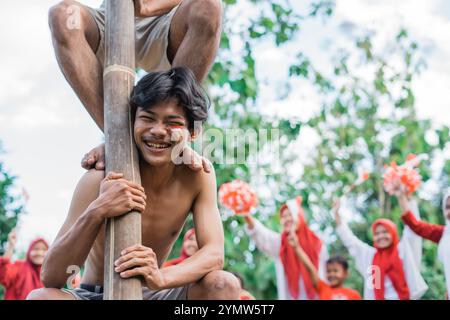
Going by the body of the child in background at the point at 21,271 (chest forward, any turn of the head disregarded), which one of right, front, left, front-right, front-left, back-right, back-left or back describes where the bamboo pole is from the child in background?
front-right

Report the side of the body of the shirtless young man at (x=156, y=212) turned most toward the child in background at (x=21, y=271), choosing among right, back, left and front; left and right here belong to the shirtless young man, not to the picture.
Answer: back

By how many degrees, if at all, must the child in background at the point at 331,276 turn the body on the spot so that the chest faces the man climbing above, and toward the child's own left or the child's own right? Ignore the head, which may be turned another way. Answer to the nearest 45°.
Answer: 0° — they already face them

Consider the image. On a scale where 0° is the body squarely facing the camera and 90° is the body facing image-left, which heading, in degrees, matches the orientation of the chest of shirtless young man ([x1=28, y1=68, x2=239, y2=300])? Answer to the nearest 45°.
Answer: approximately 0°

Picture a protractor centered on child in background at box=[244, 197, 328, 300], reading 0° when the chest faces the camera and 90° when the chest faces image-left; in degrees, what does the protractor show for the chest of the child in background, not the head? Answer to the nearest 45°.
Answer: approximately 45°

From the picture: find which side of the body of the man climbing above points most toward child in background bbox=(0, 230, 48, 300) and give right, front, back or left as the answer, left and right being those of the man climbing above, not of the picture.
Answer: back

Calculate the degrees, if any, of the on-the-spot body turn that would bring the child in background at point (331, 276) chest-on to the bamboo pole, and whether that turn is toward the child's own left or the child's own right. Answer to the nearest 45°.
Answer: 0° — they already face it
